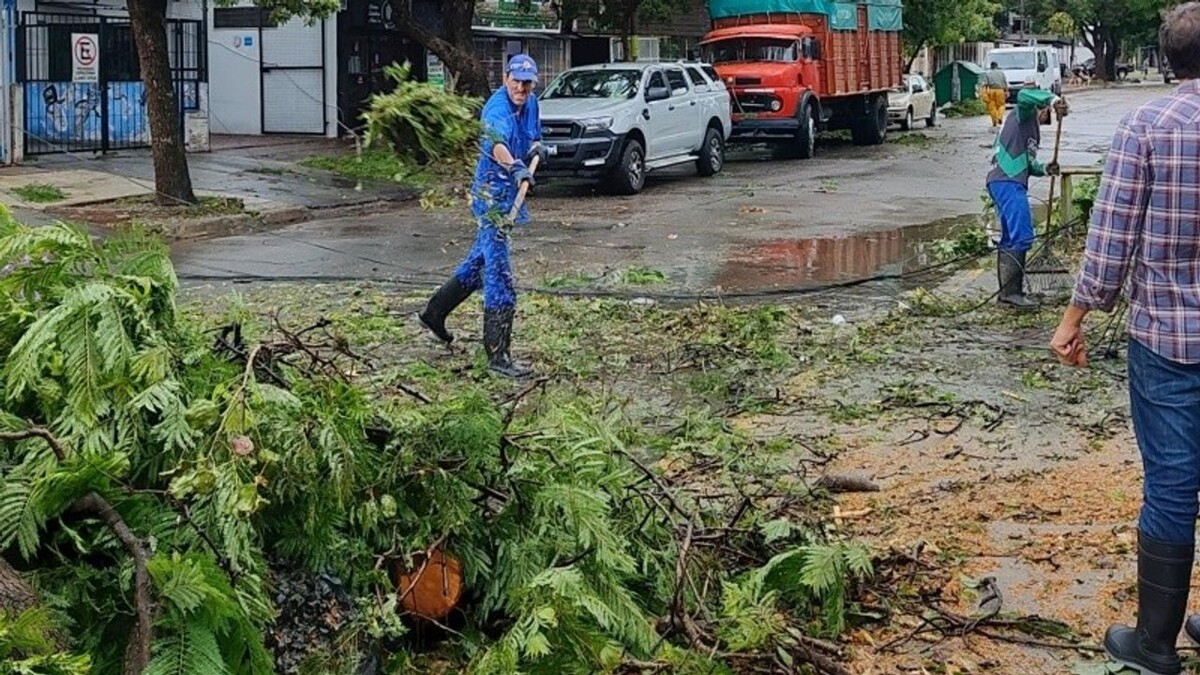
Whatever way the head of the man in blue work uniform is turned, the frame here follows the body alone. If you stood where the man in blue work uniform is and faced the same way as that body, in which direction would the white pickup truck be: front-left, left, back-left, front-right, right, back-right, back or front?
back-left

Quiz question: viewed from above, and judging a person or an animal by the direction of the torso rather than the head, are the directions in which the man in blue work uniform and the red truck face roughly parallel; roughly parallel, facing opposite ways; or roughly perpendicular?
roughly perpendicular

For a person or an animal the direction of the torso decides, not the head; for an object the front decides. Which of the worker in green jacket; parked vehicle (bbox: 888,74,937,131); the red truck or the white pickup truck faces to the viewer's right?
the worker in green jacket

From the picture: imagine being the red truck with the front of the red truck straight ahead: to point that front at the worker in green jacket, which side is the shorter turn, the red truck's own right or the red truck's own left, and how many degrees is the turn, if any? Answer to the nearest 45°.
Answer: approximately 45° to the red truck's own left

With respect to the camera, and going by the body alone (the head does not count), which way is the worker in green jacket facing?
to the viewer's right

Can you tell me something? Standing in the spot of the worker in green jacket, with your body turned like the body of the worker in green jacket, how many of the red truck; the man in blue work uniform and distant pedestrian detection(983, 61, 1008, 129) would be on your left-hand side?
2

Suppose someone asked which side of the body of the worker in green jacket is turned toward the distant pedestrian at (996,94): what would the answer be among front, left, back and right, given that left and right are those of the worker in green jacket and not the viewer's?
left

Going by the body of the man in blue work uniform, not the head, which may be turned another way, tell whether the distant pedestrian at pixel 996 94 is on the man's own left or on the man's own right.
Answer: on the man's own left

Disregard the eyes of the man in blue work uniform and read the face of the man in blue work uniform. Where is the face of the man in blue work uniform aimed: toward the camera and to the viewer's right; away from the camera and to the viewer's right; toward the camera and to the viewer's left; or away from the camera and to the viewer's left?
toward the camera and to the viewer's right

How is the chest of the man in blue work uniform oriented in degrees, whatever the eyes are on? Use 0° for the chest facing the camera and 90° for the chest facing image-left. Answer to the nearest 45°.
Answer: approximately 315°

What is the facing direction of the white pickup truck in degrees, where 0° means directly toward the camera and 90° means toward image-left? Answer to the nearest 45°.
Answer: approximately 45°
